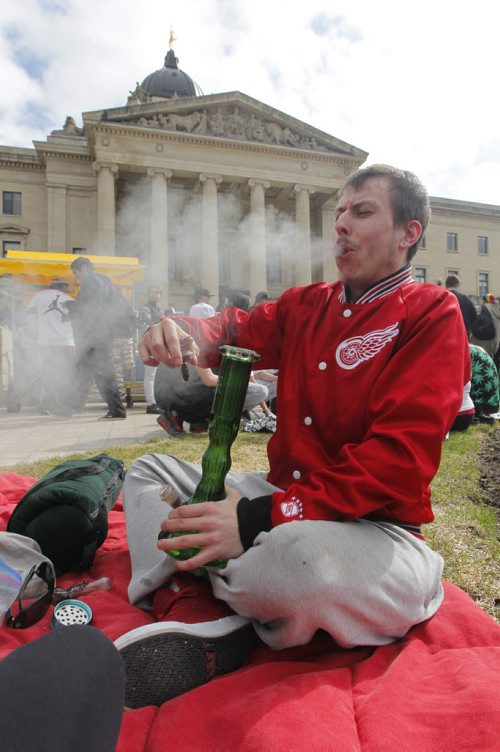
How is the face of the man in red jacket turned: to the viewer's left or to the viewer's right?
to the viewer's left

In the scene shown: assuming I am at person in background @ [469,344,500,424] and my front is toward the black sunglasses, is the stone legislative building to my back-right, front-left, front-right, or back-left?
back-right

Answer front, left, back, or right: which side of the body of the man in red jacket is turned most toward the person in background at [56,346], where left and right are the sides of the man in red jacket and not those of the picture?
right

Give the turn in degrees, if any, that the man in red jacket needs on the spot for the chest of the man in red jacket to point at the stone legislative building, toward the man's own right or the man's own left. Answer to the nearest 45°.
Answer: approximately 135° to the man's own right

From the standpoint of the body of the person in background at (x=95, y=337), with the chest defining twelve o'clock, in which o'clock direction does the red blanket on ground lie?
The red blanket on ground is roughly at 9 o'clock from the person in background.

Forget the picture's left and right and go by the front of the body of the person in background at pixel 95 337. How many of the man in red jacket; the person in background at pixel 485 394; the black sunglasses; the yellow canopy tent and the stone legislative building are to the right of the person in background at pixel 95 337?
2

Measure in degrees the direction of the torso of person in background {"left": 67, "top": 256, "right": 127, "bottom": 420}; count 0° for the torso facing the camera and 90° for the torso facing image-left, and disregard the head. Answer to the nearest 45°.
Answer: approximately 90°

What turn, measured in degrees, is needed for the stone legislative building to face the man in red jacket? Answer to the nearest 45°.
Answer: approximately 45° to its right

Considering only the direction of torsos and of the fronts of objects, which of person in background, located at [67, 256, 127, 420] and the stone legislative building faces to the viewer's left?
the person in background
